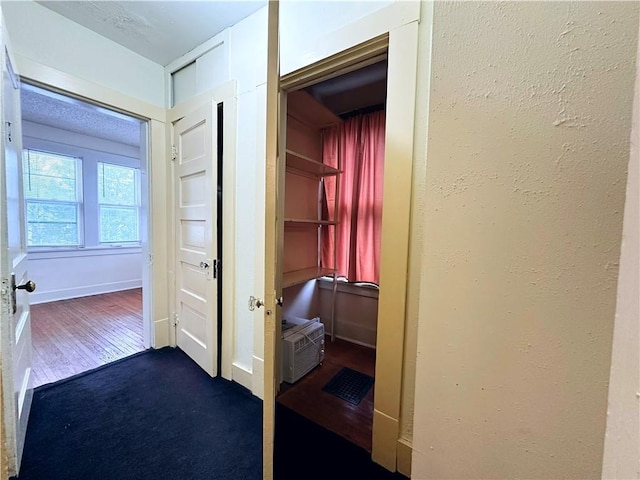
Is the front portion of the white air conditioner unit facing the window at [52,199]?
no

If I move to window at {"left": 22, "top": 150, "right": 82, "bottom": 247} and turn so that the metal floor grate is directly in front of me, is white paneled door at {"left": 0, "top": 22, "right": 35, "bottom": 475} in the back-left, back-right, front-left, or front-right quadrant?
front-right

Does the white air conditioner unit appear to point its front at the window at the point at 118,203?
no
